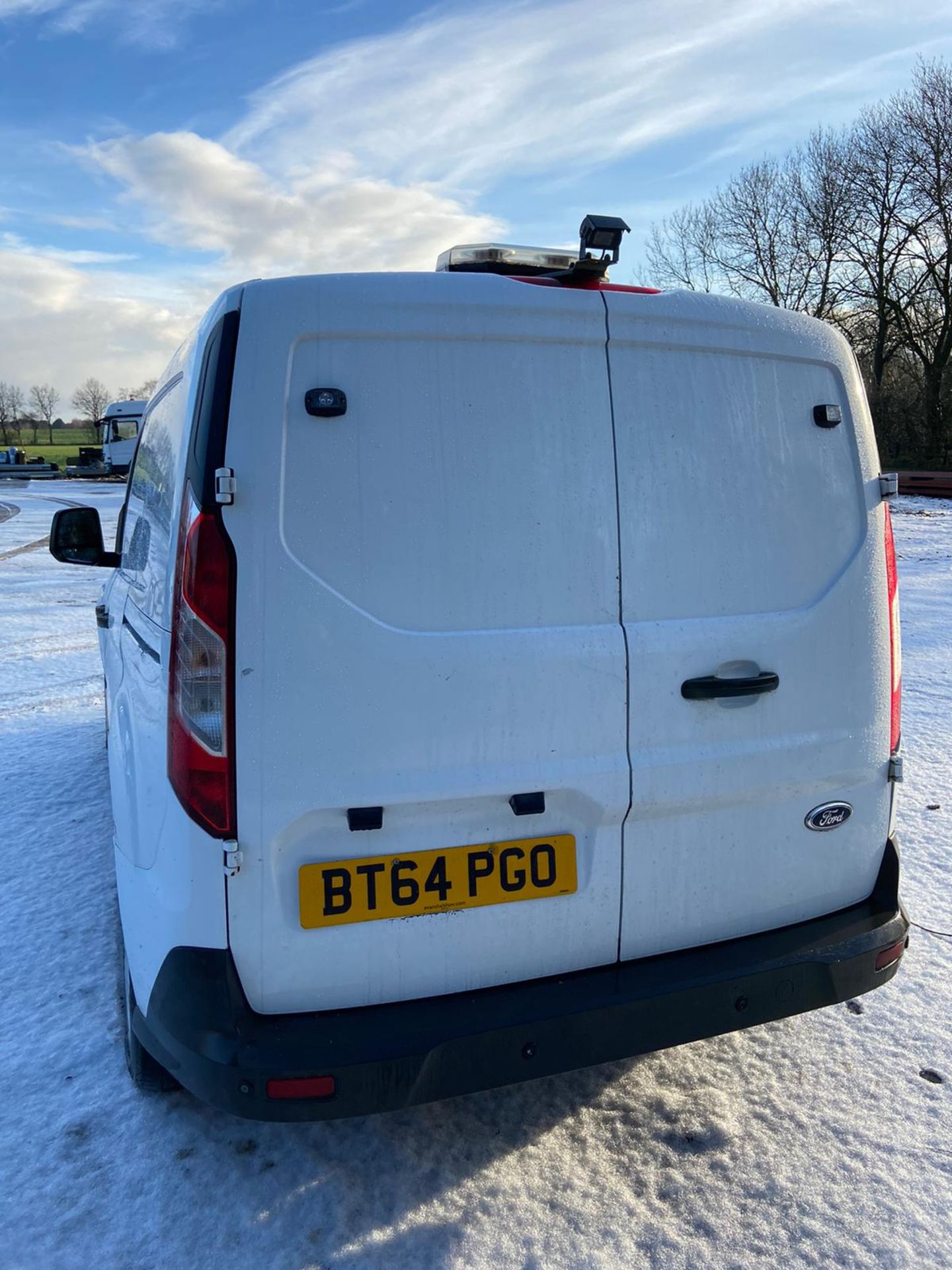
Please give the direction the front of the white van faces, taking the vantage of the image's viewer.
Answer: facing away from the viewer

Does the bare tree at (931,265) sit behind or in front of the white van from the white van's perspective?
in front

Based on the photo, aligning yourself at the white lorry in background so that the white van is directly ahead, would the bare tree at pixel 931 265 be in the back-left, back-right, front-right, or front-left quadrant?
front-left

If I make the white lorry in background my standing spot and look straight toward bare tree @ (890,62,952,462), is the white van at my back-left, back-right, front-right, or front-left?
front-right

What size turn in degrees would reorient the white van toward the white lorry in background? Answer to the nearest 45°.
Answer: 0° — it already faces it

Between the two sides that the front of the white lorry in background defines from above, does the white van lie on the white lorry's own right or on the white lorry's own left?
on the white lorry's own left

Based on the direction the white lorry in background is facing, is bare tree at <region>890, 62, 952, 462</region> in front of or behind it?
behind
